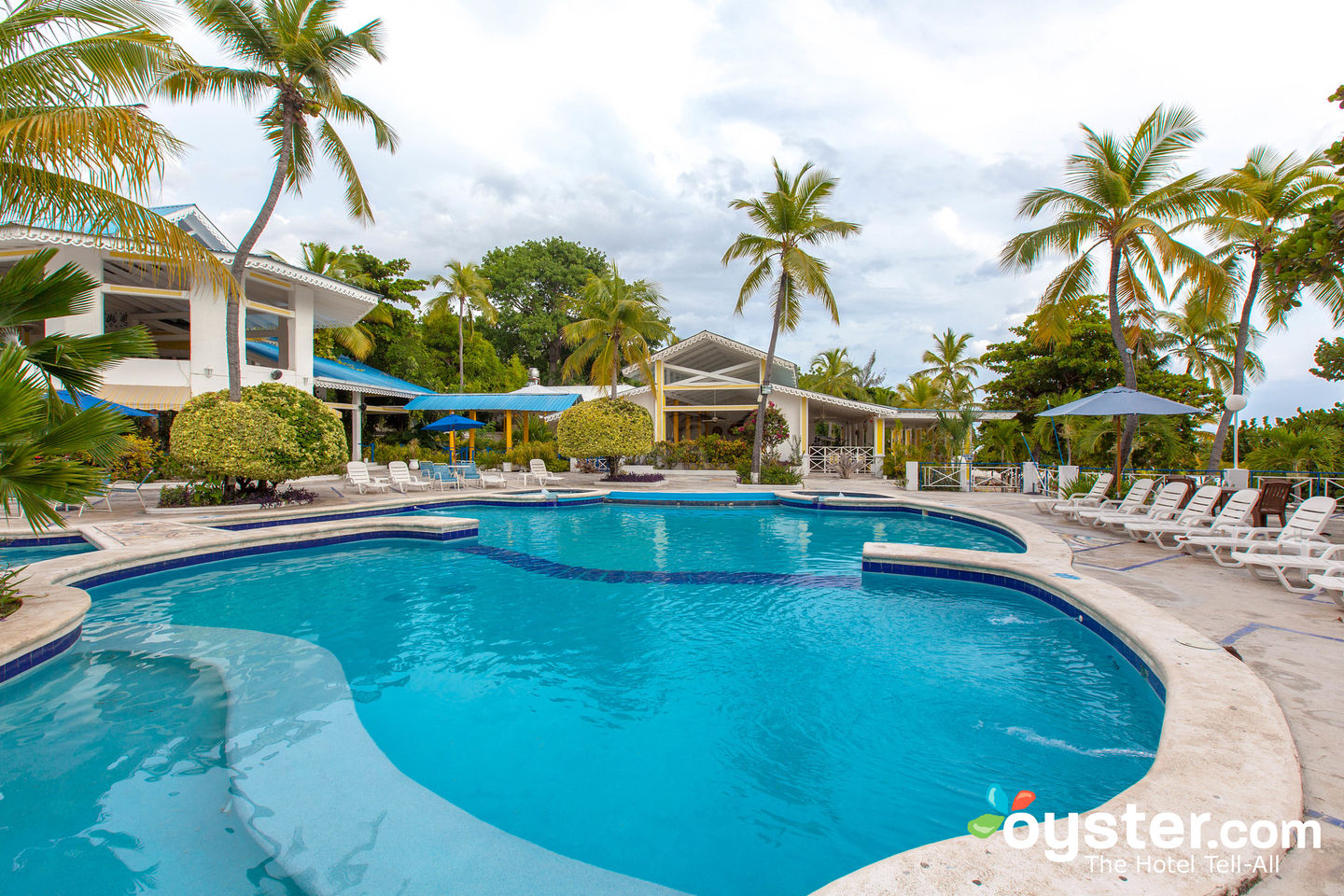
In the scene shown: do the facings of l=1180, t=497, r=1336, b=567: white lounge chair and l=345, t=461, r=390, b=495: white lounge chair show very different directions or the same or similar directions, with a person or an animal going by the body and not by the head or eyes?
very different directions

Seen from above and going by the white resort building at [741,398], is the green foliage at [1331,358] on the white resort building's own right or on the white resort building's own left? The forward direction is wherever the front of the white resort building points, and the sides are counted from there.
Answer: on the white resort building's own left

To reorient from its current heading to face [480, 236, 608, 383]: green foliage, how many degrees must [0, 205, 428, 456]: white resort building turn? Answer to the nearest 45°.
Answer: approximately 90° to its left

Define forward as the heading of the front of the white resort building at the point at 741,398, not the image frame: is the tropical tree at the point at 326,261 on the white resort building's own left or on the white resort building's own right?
on the white resort building's own right

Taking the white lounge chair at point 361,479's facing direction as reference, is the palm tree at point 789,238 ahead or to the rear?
ahead

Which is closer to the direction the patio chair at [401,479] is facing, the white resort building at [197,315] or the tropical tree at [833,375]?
the tropical tree
